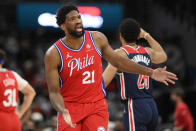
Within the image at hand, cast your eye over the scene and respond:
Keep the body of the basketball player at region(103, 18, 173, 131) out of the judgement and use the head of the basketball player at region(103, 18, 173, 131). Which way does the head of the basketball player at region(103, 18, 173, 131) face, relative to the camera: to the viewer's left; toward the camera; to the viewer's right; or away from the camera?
away from the camera

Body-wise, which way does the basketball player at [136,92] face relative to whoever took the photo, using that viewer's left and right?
facing away from the viewer and to the left of the viewer

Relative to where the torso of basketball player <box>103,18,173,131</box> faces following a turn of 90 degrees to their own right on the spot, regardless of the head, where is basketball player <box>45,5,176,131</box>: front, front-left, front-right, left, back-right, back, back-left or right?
back

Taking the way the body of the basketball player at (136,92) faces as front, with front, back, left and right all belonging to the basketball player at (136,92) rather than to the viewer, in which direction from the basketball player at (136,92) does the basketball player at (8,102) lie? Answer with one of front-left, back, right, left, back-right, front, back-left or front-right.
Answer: front-left
